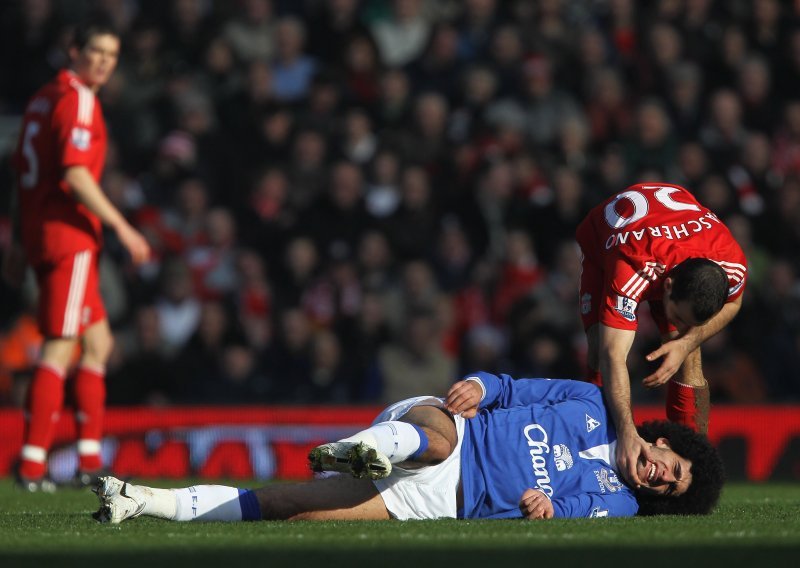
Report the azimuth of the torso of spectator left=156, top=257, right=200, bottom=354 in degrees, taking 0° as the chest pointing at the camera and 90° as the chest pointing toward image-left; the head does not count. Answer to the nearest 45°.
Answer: approximately 0°

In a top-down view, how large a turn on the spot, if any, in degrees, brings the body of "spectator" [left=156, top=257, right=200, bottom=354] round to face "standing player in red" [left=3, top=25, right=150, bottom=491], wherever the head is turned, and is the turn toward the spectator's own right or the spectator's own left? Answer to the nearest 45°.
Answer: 0° — they already face them
